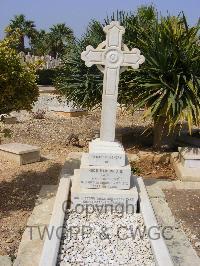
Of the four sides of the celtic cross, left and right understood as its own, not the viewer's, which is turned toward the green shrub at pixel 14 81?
right

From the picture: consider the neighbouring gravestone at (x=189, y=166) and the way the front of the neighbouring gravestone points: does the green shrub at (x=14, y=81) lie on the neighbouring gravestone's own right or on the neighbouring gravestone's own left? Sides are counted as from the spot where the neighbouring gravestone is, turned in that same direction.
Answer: on the neighbouring gravestone's own right

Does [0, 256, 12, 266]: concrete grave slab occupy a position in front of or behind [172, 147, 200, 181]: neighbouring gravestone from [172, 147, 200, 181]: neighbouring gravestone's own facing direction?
in front

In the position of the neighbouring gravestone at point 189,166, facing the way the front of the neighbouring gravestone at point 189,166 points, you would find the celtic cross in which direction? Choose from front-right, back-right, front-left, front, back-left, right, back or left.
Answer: front-right

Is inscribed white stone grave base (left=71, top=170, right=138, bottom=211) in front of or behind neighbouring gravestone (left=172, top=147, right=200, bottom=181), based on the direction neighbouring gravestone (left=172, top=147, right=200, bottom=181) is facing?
in front

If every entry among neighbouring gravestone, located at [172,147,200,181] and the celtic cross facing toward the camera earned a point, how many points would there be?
2

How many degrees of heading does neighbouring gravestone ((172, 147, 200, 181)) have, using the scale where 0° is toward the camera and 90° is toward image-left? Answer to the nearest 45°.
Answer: approximately 0°

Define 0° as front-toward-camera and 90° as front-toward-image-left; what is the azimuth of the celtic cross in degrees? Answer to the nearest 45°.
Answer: approximately 0°
